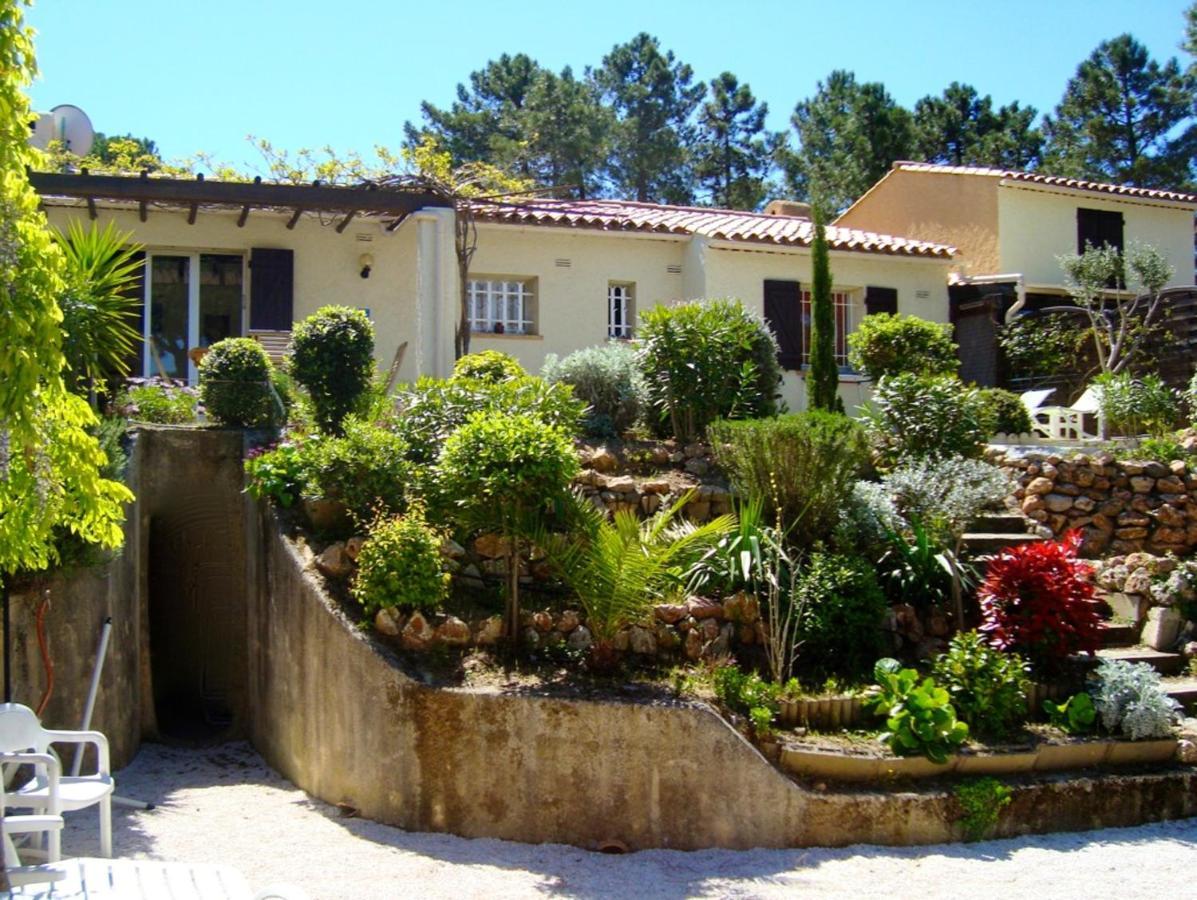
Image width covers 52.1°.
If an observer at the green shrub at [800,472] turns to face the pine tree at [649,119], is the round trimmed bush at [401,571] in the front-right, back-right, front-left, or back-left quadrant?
back-left

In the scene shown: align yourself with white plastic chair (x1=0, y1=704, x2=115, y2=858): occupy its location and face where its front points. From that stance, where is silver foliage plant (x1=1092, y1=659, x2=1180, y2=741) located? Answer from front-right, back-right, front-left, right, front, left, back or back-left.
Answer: front-left

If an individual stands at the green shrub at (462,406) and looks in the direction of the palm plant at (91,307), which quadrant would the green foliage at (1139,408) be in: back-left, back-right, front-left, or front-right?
back-right

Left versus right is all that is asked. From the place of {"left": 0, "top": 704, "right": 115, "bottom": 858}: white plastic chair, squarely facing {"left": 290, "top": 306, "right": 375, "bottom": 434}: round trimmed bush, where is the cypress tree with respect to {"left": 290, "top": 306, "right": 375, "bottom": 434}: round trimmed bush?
right

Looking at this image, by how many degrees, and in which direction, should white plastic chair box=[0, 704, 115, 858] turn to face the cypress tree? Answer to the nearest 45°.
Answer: approximately 90° to its left

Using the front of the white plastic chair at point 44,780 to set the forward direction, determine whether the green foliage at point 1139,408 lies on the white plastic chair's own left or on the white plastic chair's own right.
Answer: on the white plastic chair's own left

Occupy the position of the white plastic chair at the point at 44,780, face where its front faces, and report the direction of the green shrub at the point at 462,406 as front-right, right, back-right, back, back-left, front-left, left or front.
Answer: left

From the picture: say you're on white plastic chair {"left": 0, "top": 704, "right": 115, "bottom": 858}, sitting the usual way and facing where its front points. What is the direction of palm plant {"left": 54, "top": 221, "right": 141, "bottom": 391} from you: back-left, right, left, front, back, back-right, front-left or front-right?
back-left

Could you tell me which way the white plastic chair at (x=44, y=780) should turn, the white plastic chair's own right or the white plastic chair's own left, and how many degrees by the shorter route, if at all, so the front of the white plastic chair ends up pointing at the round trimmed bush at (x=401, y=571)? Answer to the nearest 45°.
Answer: approximately 90° to the white plastic chair's own left

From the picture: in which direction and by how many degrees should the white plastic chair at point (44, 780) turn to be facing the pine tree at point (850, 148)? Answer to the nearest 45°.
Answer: approximately 90° to its left

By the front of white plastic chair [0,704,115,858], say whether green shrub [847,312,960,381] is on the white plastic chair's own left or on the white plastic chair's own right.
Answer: on the white plastic chair's own left

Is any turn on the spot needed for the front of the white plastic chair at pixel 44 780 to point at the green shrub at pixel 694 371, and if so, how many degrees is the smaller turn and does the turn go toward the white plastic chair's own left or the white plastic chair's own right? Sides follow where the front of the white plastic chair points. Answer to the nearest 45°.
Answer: approximately 90° to the white plastic chair's own left

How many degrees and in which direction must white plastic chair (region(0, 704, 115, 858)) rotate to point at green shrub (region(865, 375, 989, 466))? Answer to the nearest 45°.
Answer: approximately 45° to its left

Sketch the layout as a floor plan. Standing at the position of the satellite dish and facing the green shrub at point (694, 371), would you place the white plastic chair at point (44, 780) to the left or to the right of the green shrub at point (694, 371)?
right

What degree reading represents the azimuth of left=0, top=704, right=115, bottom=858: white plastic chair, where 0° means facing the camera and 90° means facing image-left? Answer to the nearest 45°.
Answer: approximately 315°

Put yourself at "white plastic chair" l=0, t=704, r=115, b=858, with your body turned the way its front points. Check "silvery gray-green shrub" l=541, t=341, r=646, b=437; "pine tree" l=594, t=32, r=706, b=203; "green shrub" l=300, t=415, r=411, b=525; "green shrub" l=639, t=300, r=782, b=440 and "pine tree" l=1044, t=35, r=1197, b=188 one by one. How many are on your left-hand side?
5

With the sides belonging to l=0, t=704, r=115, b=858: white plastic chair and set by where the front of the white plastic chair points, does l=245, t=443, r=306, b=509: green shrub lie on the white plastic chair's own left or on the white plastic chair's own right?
on the white plastic chair's own left

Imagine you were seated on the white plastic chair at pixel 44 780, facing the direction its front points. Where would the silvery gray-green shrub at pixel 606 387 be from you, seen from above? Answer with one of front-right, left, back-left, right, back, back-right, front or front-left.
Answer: left

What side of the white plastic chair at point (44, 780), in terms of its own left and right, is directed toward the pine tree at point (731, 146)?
left
